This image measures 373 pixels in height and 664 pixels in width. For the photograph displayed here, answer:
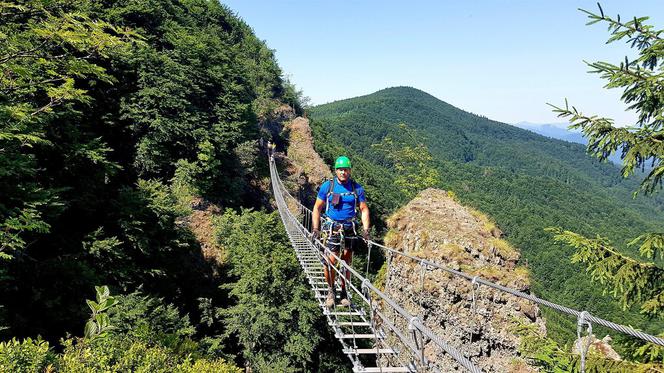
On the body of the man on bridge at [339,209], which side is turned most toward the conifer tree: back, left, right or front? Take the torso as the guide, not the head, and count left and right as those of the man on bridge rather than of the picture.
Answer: front

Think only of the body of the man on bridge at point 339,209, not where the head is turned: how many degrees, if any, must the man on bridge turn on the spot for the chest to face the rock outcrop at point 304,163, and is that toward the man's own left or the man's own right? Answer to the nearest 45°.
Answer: approximately 180°

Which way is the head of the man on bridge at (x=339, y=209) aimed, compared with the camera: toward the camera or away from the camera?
toward the camera

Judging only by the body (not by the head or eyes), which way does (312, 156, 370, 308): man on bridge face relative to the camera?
toward the camera
